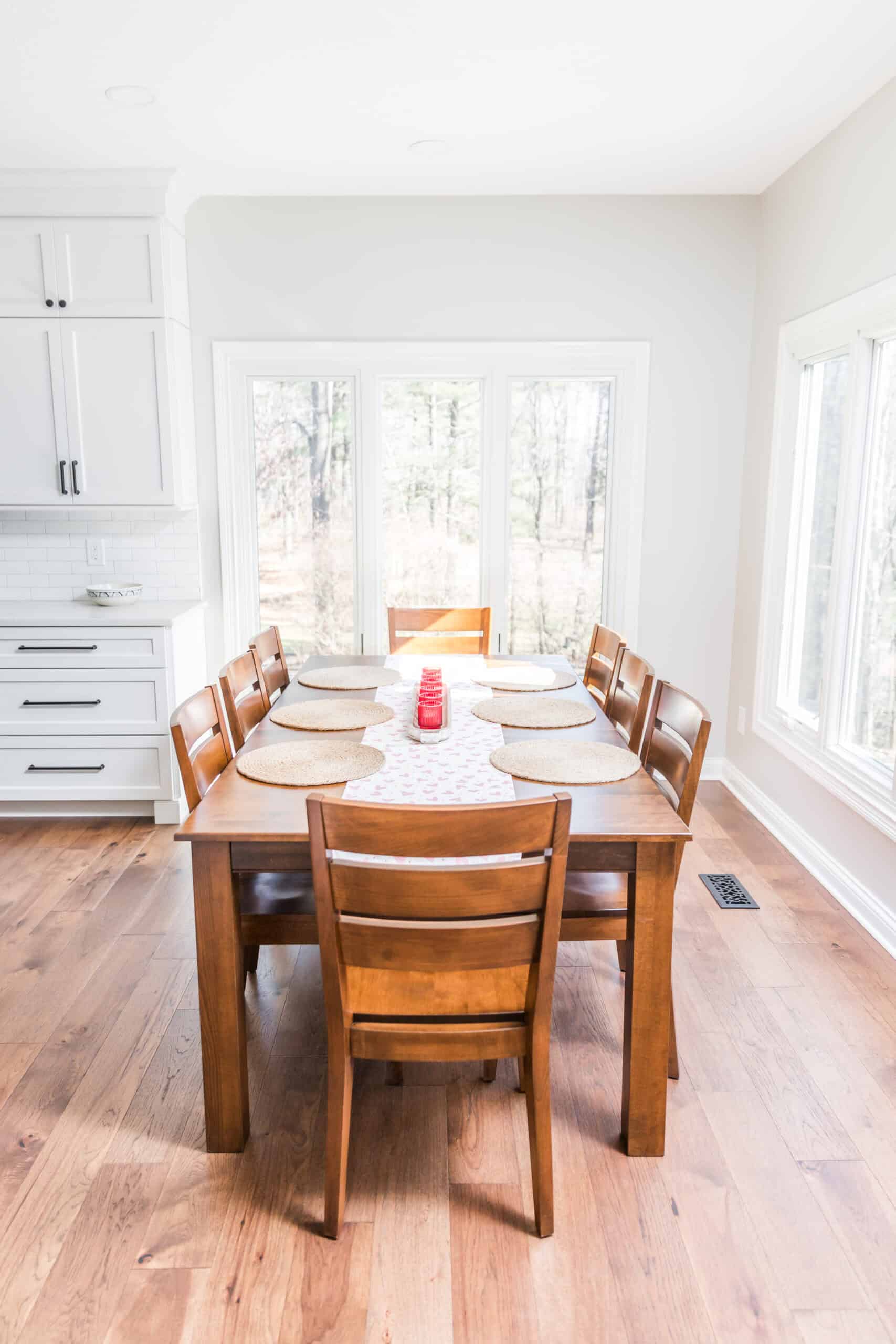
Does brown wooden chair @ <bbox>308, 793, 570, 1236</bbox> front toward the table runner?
yes

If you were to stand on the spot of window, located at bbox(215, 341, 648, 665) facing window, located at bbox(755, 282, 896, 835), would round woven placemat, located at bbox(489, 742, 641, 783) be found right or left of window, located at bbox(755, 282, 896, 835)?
right

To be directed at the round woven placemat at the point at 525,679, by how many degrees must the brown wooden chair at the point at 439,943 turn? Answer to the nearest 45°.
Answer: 0° — it already faces it

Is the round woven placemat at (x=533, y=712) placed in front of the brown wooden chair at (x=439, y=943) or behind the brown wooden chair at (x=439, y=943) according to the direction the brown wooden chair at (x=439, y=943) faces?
in front

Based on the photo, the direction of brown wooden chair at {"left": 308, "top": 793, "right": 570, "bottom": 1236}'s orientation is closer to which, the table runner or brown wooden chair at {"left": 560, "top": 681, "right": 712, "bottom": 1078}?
the table runner

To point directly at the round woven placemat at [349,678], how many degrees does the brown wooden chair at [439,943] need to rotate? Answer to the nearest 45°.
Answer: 0° — it already faces it

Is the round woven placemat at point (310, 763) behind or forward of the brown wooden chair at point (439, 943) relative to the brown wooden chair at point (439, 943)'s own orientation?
forward

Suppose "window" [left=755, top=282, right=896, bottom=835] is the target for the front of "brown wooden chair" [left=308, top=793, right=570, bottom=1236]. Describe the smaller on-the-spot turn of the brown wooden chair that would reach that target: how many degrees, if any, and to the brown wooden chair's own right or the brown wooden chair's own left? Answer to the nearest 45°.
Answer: approximately 45° to the brown wooden chair's own right

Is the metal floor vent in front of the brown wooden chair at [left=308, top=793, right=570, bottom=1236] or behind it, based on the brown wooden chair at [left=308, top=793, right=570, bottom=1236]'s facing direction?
in front

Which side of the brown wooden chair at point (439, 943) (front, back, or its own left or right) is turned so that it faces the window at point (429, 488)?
front

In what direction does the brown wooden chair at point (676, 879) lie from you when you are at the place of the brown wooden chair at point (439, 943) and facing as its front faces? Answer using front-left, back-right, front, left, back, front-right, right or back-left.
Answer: front-right

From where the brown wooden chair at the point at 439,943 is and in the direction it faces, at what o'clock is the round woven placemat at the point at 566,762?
The round woven placemat is roughly at 1 o'clock from the brown wooden chair.

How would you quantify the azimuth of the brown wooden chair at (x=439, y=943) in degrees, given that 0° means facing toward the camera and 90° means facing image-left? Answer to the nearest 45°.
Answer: approximately 180°

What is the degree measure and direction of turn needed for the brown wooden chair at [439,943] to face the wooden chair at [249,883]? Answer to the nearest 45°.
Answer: approximately 45° to its left
